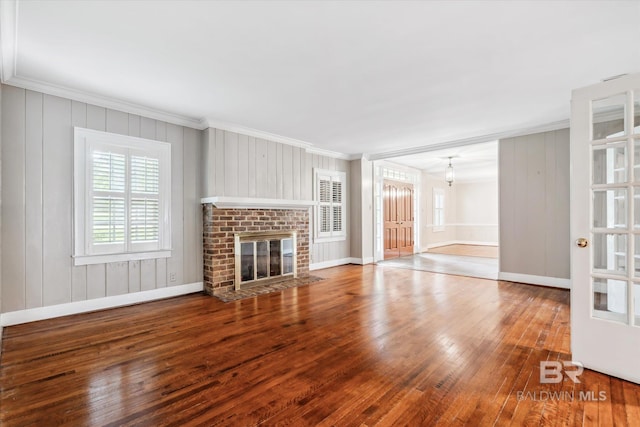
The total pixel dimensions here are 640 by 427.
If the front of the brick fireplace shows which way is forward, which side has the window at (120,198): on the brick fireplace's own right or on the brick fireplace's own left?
on the brick fireplace's own right

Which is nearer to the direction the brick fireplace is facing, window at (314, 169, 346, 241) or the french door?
the french door

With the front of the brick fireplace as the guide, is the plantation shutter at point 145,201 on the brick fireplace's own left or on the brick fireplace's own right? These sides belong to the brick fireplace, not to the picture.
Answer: on the brick fireplace's own right

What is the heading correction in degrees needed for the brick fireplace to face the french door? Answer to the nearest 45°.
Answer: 0° — it already faces it

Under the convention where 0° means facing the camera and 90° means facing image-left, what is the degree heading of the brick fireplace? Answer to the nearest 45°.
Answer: approximately 315°

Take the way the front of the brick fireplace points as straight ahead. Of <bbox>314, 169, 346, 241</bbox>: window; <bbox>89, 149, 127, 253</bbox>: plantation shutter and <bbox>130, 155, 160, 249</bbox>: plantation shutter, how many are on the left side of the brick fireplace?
1

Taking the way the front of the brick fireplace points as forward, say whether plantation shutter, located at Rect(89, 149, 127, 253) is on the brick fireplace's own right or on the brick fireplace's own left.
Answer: on the brick fireplace's own right

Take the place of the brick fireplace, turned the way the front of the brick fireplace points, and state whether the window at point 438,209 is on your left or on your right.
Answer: on your left

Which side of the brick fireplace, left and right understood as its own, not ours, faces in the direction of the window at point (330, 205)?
left
